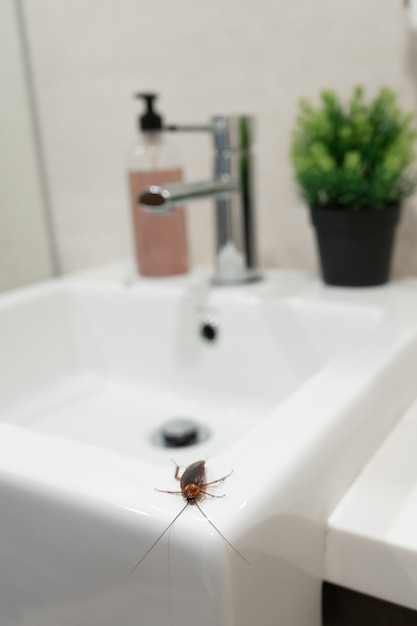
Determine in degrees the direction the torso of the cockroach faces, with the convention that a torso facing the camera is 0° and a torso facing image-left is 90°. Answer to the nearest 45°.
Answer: approximately 0°

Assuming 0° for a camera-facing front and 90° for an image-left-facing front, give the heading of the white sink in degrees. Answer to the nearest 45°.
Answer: approximately 45°

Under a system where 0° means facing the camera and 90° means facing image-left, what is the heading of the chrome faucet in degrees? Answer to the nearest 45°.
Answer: approximately 45°
